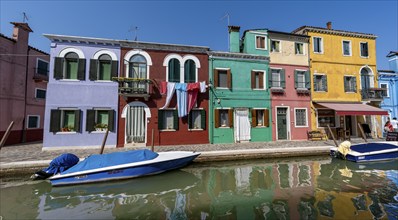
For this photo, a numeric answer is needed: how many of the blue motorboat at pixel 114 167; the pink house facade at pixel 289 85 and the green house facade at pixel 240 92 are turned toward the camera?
2

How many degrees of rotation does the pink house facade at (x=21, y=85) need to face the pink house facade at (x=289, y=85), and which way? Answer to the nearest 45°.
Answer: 0° — it already faces it

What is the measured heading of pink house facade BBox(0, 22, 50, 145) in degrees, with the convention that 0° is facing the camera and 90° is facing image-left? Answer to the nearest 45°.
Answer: approximately 315°

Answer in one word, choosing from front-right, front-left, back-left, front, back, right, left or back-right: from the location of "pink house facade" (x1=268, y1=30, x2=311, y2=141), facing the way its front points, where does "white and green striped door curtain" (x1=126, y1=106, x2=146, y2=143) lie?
front-right

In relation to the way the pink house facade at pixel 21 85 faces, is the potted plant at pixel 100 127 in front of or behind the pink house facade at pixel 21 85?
in front

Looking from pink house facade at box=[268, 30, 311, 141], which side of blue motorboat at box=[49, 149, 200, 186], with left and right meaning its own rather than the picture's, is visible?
front

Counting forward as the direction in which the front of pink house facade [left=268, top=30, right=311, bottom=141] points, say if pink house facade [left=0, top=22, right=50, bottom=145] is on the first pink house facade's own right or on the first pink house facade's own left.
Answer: on the first pink house facade's own right

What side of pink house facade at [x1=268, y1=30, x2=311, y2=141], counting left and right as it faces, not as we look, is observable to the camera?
front

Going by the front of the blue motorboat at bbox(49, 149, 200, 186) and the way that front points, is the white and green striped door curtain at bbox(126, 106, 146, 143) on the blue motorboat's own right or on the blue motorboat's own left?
on the blue motorboat's own left

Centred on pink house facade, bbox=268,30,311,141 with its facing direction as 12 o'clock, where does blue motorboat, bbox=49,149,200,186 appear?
The blue motorboat is roughly at 1 o'clock from the pink house facade.
